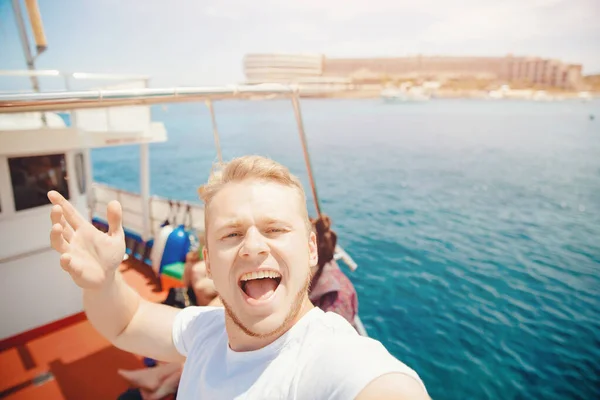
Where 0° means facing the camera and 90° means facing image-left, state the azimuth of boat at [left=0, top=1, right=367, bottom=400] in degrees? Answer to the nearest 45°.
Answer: approximately 135°
